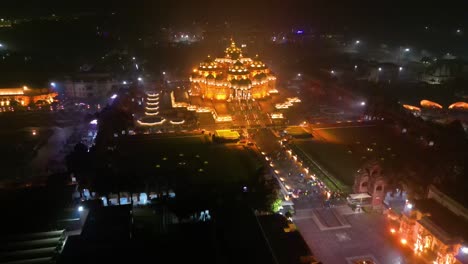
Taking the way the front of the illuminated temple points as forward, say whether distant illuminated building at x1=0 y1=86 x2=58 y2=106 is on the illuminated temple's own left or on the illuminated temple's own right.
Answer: on the illuminated temple's own right

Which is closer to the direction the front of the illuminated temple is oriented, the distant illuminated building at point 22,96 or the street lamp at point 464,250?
the street lamp

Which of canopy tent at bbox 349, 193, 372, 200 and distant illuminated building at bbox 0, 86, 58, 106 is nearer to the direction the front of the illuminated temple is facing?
the canopy tent

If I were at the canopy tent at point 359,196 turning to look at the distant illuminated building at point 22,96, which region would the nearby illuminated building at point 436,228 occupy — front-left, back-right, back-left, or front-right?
back-left

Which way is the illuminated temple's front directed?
toward the camera

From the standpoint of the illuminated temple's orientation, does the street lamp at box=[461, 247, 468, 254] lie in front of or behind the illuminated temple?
in front

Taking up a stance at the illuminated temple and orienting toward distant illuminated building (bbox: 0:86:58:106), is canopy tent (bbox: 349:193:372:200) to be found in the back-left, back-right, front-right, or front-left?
back-left

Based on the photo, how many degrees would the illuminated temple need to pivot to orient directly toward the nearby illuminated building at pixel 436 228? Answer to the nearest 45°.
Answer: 0° — it already faces it

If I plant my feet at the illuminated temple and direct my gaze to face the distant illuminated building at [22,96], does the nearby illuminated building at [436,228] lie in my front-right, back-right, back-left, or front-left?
back-left

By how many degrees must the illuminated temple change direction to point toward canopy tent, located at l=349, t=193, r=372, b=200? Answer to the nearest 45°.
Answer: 0° — it already faces it
